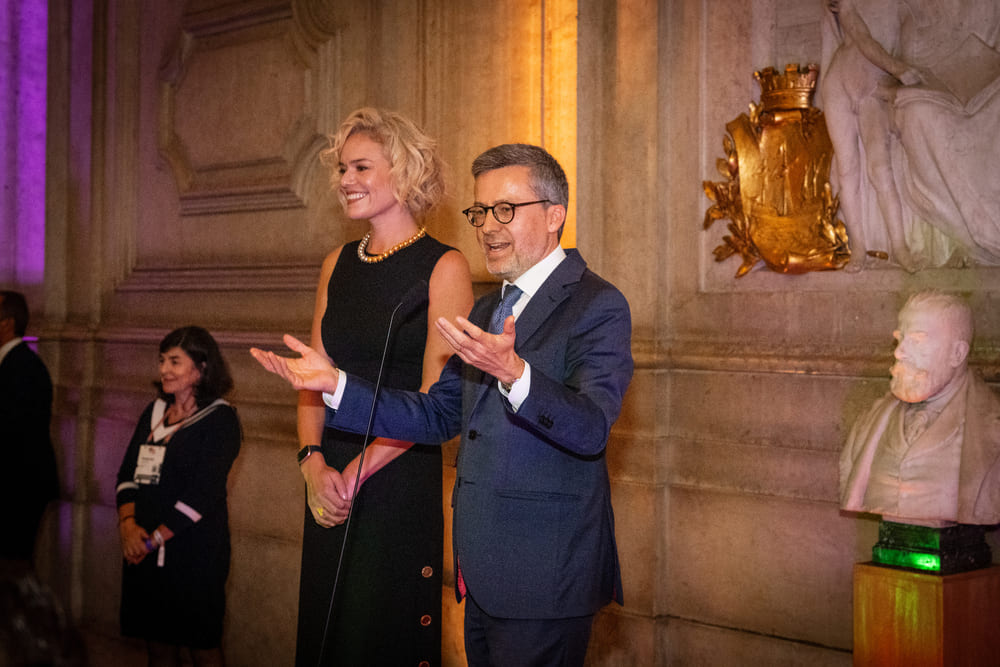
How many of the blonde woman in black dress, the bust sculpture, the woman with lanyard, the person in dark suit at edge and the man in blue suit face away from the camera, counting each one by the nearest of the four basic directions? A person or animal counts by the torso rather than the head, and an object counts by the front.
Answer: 0

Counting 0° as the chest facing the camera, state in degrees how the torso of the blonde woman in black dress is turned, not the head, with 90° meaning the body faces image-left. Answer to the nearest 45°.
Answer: approximately 45°

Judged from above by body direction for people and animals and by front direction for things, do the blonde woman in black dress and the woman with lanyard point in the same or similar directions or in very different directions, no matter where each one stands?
same or similar directions

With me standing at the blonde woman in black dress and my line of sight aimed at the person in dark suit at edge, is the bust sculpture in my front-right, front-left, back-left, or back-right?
back-right

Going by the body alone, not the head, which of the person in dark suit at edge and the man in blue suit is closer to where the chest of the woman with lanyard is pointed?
the man in blue suit

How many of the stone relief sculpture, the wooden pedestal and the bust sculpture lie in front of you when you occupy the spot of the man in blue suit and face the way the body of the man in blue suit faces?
0

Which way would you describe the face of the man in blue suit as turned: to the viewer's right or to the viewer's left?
to the viewer's left

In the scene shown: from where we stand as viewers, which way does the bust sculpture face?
facing the viewer and to the left of the viewer

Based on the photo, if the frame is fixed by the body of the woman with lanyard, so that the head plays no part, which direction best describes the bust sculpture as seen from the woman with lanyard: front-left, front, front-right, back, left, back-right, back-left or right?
left

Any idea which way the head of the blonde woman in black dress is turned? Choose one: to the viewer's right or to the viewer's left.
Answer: to the viewer's left

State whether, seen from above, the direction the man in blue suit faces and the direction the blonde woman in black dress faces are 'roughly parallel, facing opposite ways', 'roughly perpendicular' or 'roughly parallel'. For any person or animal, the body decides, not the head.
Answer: roughly parallel

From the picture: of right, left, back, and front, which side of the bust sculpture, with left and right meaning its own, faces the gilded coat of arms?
right

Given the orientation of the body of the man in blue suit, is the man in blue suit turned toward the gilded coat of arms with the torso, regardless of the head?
no

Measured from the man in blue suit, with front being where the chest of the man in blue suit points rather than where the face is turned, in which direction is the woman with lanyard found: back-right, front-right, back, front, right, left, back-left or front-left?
right

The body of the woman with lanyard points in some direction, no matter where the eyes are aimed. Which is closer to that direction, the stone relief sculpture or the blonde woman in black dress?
the blonde woman in black dress

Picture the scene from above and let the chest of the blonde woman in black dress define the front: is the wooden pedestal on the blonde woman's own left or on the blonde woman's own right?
on the blonde woman's own left
